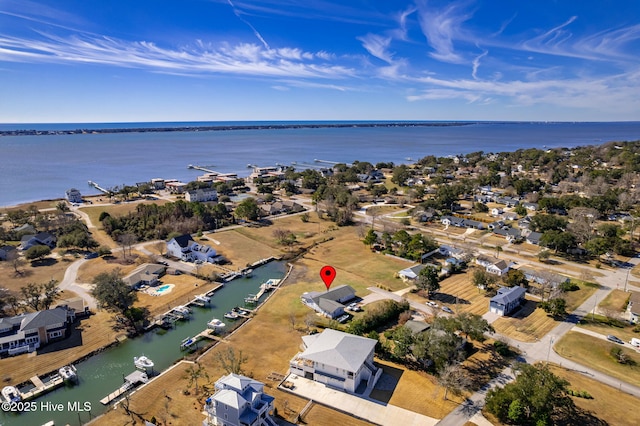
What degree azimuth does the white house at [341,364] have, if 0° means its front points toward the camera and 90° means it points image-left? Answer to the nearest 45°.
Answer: approximately 45°

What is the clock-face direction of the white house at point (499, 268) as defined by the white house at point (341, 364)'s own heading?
the white house at point (499, 268) is roughly at 6 o'clock from the white house at point (341, 364).

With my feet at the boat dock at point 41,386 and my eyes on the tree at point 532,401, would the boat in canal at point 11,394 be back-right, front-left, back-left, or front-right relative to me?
back-right

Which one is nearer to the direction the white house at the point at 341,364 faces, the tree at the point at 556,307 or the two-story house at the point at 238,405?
the two-story house
